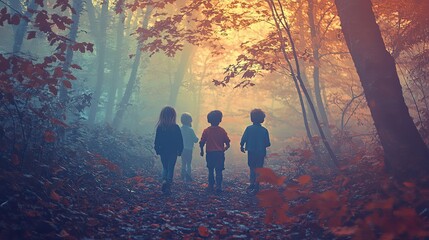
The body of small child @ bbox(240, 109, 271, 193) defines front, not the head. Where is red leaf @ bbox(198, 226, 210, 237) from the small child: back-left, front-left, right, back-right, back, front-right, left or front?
back

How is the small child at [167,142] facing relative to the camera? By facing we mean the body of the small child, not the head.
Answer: away from the camera

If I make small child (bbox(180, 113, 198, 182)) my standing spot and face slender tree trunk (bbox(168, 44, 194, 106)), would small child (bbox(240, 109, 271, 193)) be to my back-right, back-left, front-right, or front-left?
back-right

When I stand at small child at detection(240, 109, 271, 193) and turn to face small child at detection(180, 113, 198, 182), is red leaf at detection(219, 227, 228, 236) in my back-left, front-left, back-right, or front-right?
back-left

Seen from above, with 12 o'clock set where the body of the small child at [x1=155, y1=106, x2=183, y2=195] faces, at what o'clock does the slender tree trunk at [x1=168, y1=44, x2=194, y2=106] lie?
The slender tree trunk is roughly at 12 o'clock from the small child.

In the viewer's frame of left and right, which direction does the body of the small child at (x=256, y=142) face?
facing away from the viewer

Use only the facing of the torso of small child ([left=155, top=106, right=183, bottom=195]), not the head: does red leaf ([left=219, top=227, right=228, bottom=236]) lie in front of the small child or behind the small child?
behind

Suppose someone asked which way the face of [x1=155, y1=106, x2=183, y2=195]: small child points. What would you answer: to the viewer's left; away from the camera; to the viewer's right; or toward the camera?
away from the camera

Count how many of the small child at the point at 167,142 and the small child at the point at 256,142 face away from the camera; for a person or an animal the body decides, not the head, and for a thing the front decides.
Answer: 2

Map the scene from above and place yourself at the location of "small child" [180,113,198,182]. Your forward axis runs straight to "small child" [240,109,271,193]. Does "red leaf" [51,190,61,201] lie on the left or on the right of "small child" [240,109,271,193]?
right
